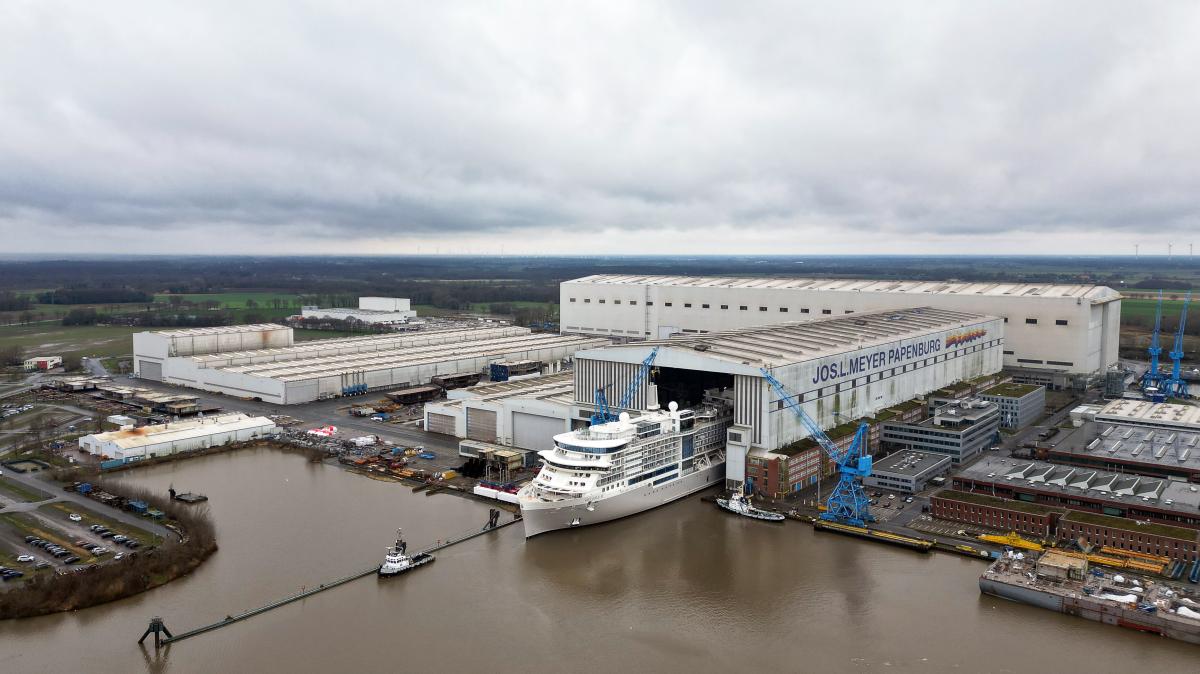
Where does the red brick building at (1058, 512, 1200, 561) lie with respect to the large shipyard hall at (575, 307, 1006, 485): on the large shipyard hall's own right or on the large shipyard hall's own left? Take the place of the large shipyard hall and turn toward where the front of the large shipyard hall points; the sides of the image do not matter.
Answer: on the large shipyard hall's own left

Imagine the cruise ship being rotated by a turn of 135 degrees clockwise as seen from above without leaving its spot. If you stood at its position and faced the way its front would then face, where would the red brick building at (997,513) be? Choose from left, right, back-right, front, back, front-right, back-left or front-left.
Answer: right

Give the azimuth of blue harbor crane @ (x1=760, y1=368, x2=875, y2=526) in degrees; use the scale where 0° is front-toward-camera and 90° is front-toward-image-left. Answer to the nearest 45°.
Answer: approximately 90°

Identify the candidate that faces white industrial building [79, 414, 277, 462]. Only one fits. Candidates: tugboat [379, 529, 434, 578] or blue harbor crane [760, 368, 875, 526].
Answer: the blue harbor crane

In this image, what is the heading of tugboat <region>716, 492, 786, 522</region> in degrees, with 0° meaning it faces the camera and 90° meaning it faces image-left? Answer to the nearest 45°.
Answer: approximately 135°

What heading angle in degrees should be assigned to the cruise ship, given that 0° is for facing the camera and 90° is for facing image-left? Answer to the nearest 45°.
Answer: approximately 45°

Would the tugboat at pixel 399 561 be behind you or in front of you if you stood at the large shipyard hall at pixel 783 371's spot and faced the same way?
in front

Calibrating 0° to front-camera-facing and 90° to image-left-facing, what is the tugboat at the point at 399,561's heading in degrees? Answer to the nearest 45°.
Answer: approximately 45°

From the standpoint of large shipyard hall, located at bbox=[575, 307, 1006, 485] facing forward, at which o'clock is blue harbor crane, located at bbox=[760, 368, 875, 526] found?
The blue harbor crane is roughly at 10 o'clock from the large shipyard hall.

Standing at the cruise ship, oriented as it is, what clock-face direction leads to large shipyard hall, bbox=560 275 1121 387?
The large shipyard hall is roughly at 6 o'clock from the cruise ship.

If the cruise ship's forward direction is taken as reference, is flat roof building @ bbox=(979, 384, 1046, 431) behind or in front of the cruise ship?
behind

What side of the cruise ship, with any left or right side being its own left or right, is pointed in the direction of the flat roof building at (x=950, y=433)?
back
